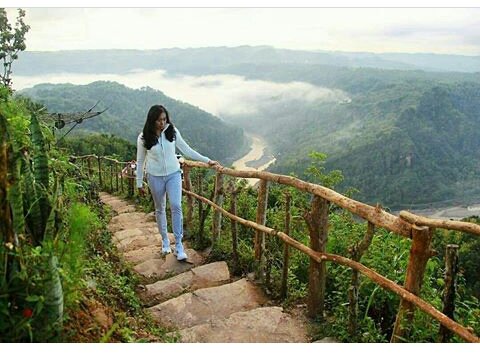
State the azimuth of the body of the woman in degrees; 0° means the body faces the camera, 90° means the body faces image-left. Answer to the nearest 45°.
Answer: approximately 0°
